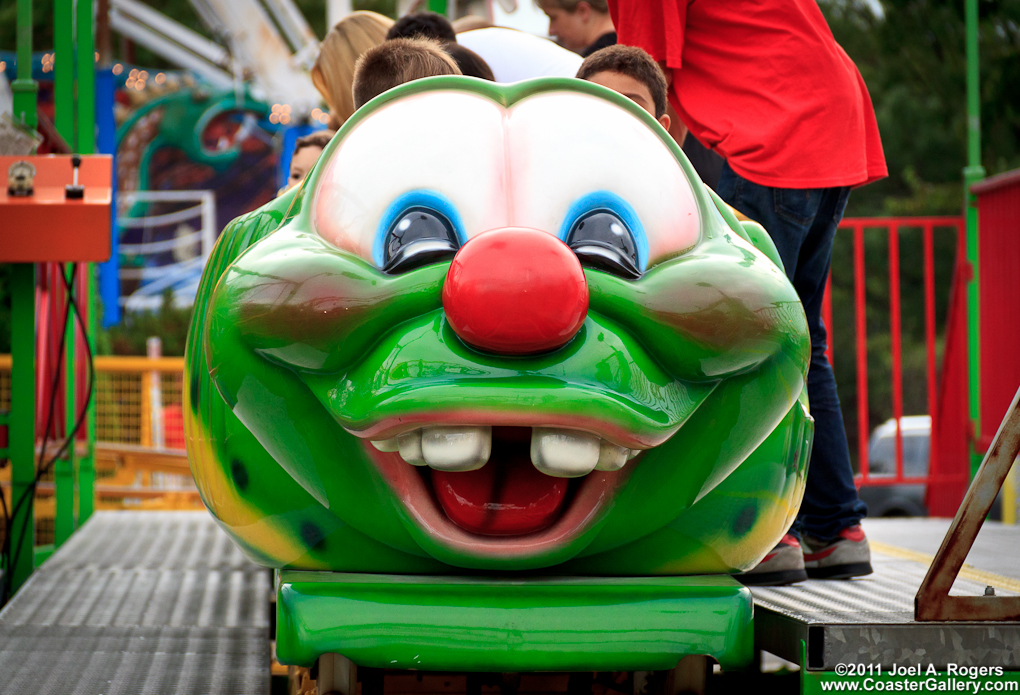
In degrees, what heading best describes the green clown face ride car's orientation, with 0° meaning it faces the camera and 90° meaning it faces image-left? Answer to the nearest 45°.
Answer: approximately 0°

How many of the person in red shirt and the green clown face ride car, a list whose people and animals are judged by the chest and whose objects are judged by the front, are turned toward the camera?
1

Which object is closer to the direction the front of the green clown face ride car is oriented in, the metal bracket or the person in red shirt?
the metal bracket

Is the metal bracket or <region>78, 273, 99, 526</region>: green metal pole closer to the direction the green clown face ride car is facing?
the metal bracket
